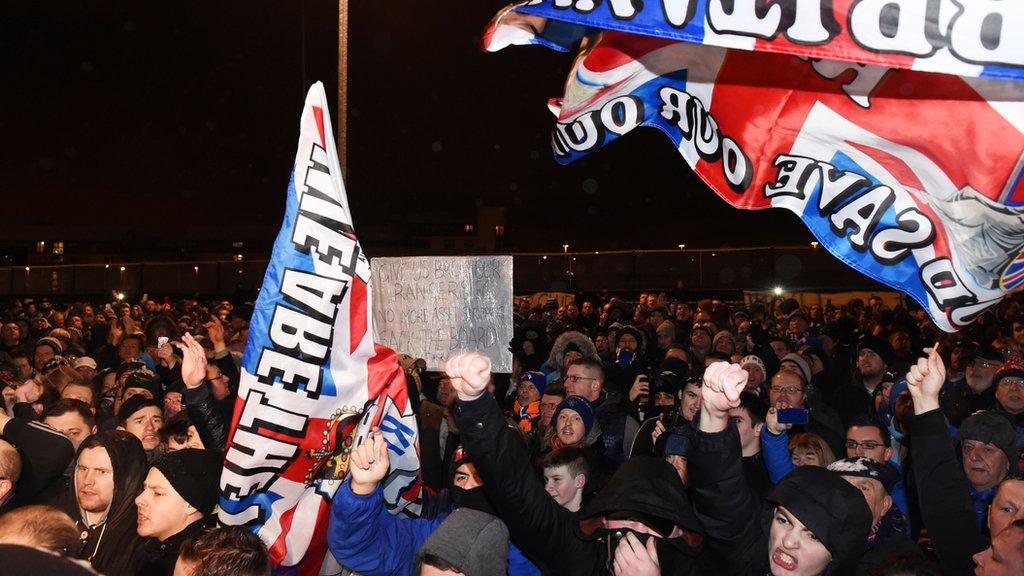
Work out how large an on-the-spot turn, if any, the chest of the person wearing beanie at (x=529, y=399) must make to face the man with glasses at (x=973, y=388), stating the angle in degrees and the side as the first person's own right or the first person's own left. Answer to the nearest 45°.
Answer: approximately 135° to the first person's own left

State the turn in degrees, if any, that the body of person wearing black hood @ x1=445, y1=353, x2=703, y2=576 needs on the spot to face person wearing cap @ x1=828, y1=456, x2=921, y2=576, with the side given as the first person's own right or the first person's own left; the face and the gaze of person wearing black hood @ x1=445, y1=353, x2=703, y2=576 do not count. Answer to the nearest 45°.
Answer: approximately 135° to the first person's own left

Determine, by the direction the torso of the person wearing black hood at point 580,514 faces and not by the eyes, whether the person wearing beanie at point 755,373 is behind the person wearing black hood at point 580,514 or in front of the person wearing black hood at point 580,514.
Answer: behind

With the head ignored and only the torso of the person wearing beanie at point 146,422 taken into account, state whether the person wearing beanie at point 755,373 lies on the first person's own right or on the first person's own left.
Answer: on the first person's own left

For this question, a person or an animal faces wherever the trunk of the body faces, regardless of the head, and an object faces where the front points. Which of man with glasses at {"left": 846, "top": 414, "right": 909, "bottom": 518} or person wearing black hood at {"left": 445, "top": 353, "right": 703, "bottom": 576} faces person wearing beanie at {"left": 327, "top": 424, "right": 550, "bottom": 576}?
the man with glasses

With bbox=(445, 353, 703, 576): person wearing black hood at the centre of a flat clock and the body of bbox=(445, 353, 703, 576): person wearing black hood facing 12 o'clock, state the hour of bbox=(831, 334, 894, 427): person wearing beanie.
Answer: bbox=(831, 334, 894, 427): person wearing beanie is roughly at 7 o'clock from bbox=(445, 353, 703, 576): person wearing black hood.
